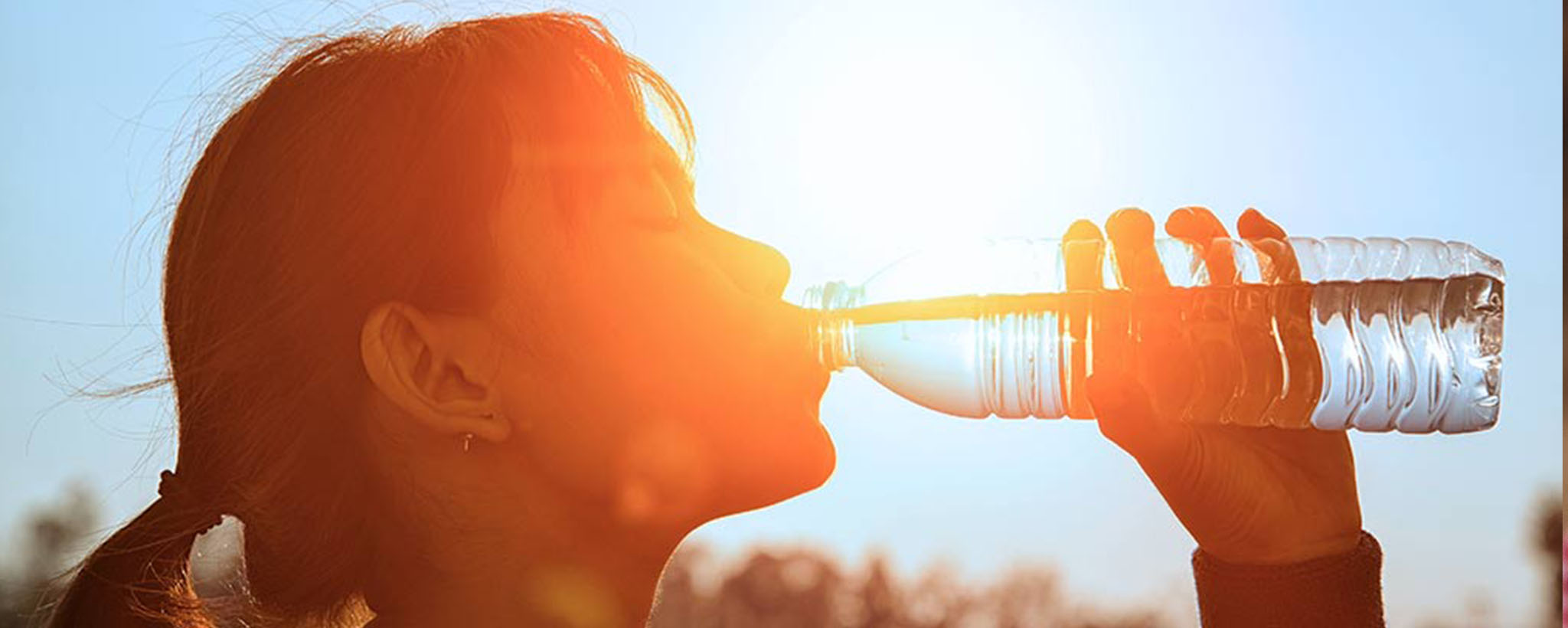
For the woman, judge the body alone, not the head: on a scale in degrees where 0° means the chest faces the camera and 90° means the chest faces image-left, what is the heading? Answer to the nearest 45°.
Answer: approximately 270°

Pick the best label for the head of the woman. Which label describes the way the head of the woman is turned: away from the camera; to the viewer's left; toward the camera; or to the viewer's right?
to the viewer's right
